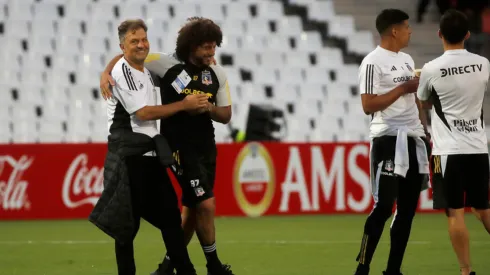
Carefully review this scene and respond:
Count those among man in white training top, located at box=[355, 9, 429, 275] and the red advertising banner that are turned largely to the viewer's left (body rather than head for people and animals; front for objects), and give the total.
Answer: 0

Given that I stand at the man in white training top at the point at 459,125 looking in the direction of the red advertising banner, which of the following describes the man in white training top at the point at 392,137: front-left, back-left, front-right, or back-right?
front-left

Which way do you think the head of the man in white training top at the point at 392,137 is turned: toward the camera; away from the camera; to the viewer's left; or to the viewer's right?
to the viewer's right

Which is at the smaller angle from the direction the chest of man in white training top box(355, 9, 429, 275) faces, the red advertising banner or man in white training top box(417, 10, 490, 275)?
the man in white training top

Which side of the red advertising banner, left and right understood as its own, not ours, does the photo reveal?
front

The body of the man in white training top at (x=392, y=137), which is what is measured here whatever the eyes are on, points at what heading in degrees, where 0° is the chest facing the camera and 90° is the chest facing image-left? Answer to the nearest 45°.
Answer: approximately 315°

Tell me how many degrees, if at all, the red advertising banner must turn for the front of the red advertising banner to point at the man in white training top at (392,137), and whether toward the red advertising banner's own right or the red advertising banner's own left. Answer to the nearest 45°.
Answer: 0° — it already faces them

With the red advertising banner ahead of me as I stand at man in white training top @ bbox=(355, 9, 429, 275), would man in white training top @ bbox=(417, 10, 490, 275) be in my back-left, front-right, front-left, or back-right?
back-right

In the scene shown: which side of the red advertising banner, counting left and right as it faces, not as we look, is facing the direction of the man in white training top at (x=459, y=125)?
front
